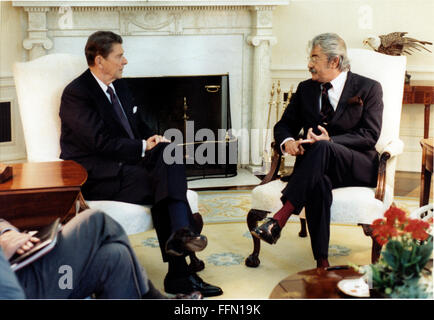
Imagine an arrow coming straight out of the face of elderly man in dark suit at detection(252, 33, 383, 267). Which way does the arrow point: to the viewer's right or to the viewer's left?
to the viewer's left

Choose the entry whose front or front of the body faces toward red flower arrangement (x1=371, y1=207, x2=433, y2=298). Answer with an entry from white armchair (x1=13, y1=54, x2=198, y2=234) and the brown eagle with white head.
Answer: the white armchair

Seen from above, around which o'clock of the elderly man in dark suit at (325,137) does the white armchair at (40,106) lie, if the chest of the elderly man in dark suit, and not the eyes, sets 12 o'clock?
The white armchair is roughly at 1 o'clock from the elderly man in dark suit.

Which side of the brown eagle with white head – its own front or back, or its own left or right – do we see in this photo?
left

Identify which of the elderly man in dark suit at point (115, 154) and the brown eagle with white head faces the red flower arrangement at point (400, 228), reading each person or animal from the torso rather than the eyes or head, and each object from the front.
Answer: the elderly man in dark suit

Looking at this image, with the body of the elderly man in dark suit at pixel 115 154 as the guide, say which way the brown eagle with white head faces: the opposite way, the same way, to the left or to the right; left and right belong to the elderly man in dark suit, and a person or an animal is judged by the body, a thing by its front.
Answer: the opposite way

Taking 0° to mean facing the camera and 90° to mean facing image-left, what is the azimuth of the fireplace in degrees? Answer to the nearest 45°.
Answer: approximately 0°

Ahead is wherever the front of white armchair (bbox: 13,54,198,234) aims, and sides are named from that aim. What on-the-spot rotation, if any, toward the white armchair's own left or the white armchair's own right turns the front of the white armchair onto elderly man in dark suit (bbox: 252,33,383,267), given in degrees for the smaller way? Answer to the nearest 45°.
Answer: approximately 45° to the white armchair's own left

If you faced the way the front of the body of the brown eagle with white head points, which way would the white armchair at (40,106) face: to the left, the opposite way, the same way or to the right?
the opposite way
